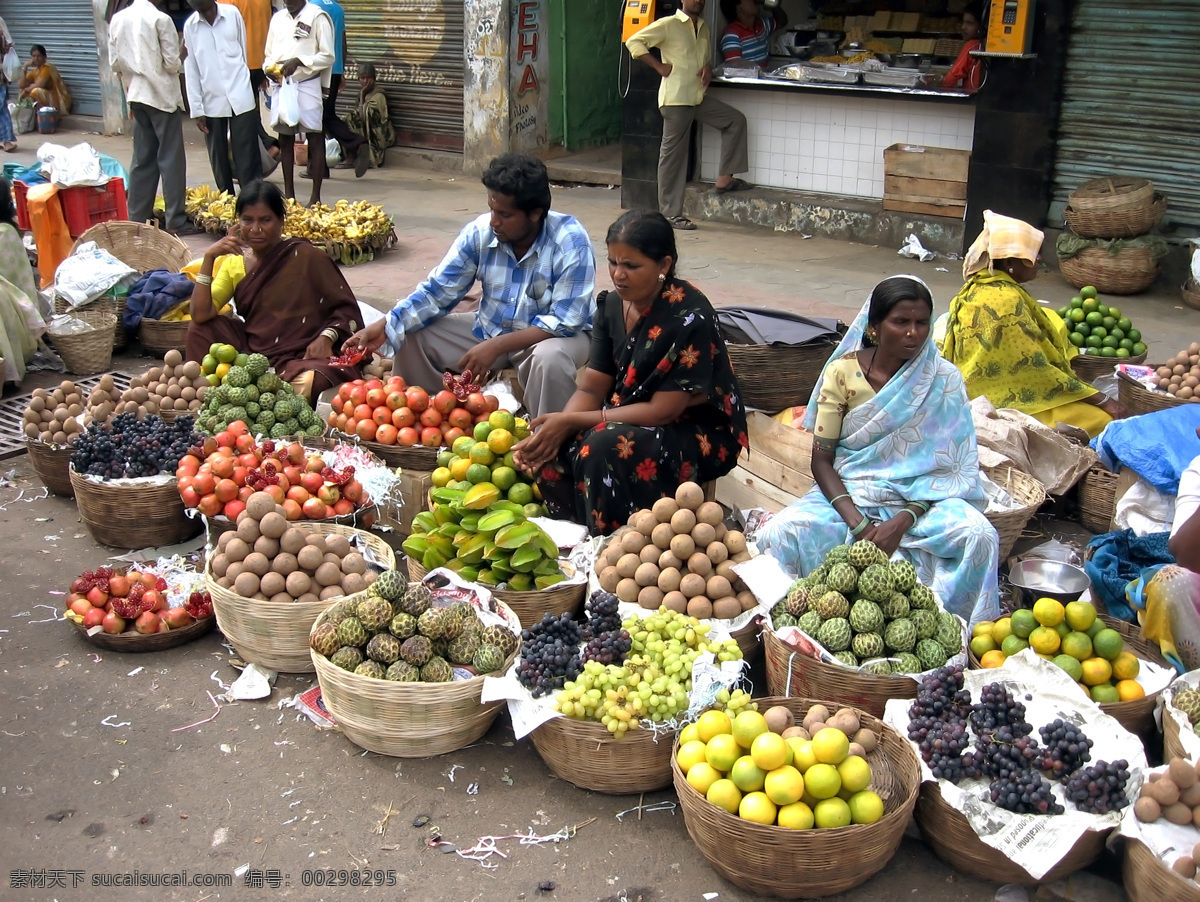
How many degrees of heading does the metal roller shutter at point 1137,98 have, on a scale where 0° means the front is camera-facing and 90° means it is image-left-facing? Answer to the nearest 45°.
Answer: approximately 0°

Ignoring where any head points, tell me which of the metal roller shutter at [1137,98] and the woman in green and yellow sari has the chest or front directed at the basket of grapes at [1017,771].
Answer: the metal roller shutter

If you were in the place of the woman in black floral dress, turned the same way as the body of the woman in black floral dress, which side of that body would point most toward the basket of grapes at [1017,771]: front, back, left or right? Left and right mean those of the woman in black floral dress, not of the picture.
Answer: left

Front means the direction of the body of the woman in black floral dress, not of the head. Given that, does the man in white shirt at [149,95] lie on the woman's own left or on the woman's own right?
on the woman's own right

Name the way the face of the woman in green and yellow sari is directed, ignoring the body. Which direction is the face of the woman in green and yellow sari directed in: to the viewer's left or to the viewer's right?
to the viewer's right

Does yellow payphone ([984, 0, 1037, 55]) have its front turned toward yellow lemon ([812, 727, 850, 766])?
yes

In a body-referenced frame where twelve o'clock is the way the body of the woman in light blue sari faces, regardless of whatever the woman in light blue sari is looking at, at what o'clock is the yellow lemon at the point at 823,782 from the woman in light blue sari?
The yellow lemon is roughly at 12 o'clock from the woman in light blue sari.

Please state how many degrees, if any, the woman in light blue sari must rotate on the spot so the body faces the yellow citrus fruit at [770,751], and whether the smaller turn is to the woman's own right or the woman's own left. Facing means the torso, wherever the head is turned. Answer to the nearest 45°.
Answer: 0° — they already face it
